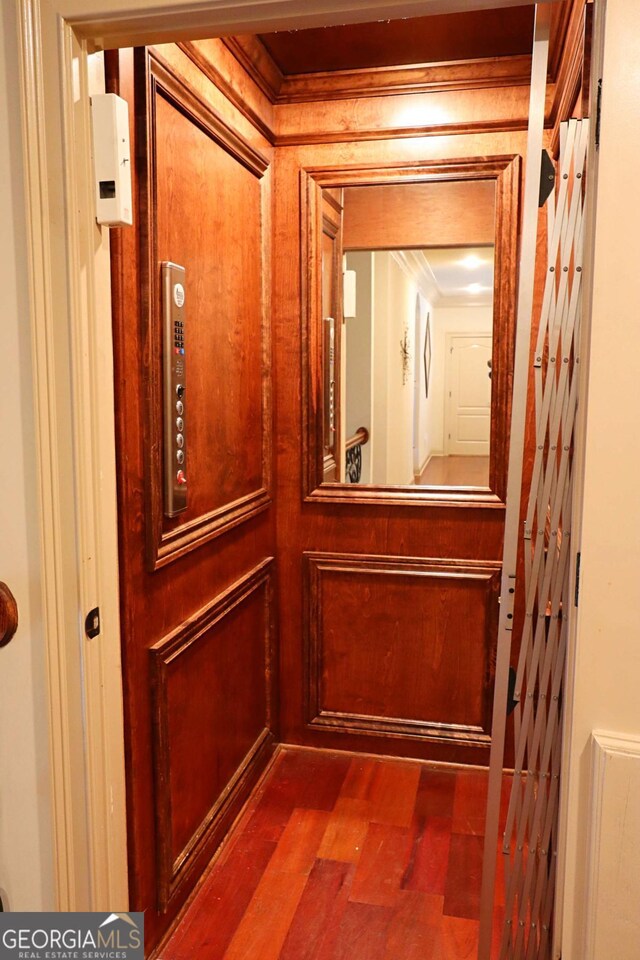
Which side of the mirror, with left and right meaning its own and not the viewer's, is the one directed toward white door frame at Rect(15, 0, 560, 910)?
front

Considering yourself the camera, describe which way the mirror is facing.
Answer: facing the viewer

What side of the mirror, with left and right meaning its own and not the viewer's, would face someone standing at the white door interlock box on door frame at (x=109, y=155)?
front
